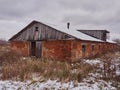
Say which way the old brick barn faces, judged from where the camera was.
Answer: facing the viewer and to the left of the viewer
